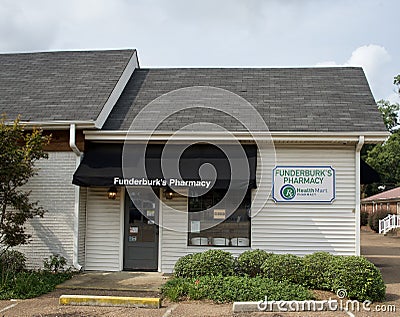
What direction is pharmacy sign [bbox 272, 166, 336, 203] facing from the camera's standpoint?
toward the camera

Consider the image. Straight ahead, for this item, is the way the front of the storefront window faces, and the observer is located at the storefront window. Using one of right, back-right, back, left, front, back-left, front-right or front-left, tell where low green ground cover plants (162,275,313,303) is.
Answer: front

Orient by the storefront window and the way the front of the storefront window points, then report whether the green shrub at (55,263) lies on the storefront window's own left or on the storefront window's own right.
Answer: on the storefront window's own right

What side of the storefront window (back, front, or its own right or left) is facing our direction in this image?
front

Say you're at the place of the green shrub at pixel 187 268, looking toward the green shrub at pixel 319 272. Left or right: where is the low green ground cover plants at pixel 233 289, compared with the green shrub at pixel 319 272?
right

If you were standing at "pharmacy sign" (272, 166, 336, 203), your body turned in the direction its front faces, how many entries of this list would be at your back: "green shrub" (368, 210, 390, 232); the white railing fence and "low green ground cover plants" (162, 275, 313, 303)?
2

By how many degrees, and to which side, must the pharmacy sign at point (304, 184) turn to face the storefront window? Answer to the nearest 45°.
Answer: approximately 90° to its right

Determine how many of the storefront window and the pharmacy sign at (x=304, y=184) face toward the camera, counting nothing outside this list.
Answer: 2

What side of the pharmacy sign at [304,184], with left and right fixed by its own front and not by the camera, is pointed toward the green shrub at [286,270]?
front
